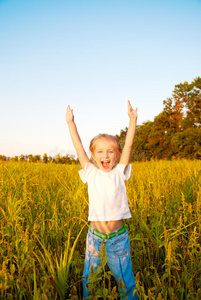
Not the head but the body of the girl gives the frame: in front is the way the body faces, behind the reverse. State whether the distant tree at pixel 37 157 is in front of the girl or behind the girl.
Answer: behind

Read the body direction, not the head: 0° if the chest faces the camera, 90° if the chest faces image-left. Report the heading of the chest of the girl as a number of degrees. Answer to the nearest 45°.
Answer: approximately 0°

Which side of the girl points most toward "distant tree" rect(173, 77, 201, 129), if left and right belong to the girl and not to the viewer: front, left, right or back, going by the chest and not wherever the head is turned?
back
